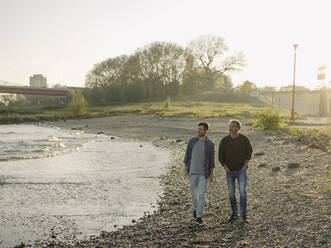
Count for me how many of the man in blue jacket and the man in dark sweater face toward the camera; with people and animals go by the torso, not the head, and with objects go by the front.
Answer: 2

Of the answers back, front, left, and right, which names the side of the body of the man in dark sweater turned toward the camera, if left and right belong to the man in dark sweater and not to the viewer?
front

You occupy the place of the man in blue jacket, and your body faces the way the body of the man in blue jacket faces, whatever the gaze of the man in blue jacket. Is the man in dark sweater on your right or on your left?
on your left

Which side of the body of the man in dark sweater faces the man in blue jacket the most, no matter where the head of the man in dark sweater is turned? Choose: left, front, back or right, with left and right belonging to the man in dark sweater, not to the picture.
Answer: right

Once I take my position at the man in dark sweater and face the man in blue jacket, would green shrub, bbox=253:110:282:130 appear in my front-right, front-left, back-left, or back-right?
back-right

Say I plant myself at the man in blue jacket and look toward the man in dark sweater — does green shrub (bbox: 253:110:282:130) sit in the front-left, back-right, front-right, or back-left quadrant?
front-left

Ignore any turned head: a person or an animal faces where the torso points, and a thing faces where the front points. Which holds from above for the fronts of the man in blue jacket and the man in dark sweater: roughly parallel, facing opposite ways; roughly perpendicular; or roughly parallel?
roughly parallel

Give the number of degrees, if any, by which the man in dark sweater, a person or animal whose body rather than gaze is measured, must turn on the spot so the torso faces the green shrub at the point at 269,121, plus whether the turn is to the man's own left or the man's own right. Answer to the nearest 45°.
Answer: approximately 180°

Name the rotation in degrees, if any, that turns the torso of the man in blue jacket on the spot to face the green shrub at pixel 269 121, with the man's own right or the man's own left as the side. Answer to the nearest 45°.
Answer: approximately 180°
